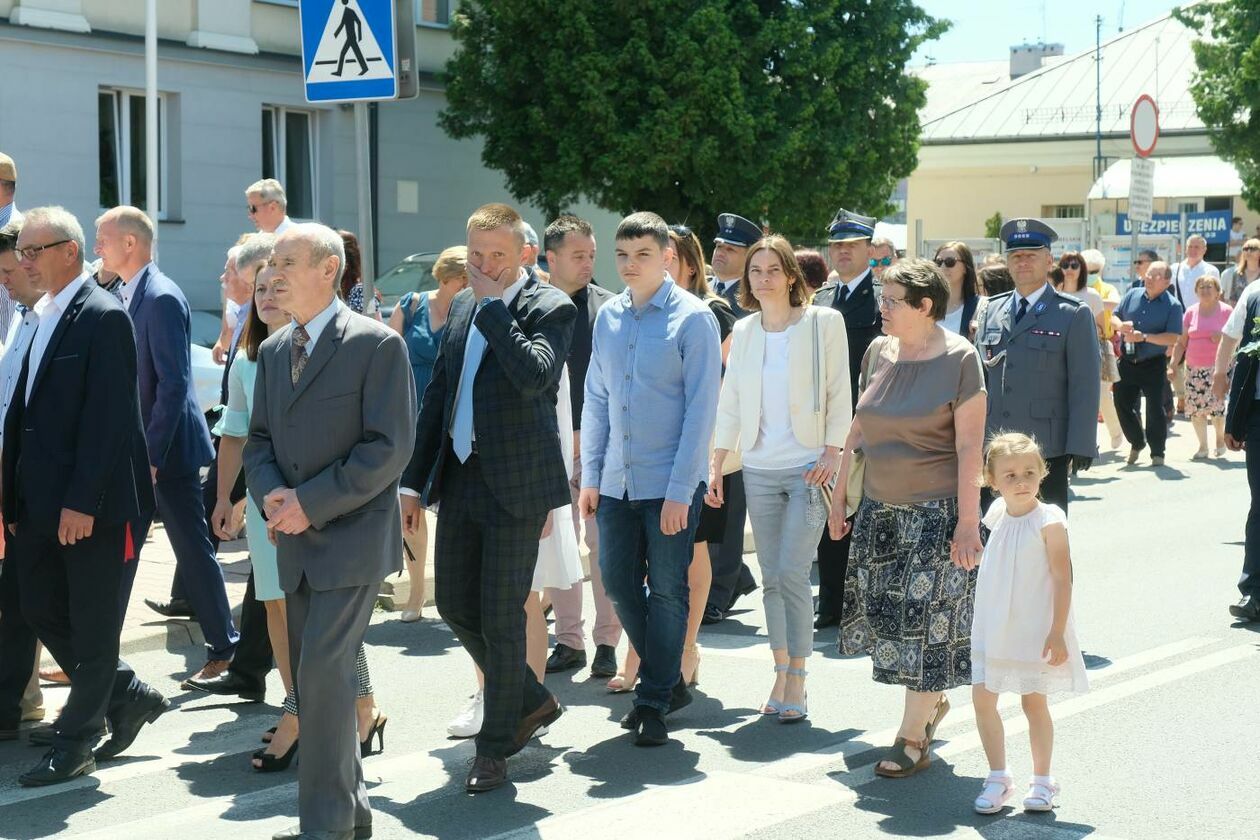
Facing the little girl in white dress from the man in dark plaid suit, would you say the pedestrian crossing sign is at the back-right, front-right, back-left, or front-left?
back-left

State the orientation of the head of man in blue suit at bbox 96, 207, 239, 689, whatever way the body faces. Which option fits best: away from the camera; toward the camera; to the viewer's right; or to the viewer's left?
to the viewer's left

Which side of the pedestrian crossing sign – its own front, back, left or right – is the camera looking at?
front

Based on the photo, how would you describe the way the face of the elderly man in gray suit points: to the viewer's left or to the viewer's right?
to the viewer's left

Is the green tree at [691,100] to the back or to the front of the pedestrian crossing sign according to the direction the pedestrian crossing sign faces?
to the back

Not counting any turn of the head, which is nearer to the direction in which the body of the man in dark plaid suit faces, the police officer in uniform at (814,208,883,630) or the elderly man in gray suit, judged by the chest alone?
the elderly man in gray suit

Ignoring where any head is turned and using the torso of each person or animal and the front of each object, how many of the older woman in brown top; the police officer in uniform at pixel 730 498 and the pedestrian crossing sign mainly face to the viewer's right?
0

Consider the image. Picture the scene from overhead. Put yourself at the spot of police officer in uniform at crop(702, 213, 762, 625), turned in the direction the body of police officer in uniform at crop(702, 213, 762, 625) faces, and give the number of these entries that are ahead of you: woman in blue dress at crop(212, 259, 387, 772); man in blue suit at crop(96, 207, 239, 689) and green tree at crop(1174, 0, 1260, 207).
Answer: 2

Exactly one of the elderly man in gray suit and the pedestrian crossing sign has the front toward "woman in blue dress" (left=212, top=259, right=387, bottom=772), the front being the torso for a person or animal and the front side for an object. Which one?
the pedestrian crossing sign

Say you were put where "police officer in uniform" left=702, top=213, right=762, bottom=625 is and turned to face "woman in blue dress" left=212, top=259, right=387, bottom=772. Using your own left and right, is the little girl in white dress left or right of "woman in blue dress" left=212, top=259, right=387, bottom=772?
left

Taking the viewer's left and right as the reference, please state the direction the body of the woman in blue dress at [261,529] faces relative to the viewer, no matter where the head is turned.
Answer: facing the viewer and to the left of the viewer

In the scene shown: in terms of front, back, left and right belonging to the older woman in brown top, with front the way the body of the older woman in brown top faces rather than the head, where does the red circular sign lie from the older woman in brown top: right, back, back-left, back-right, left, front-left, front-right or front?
back-right

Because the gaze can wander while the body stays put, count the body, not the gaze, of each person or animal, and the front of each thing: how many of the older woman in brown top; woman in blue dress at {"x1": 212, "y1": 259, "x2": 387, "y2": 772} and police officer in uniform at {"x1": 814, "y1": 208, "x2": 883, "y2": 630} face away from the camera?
0
